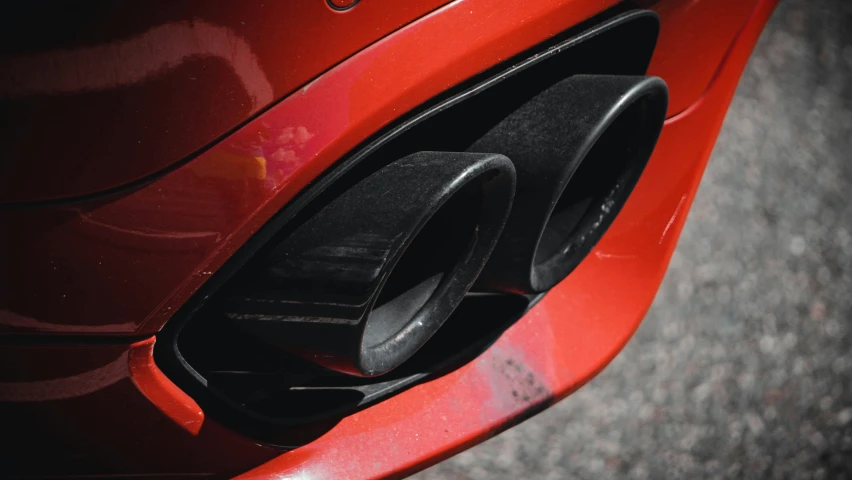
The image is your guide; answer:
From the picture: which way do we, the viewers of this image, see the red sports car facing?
facing away from the viewer and to the left of the viewer
